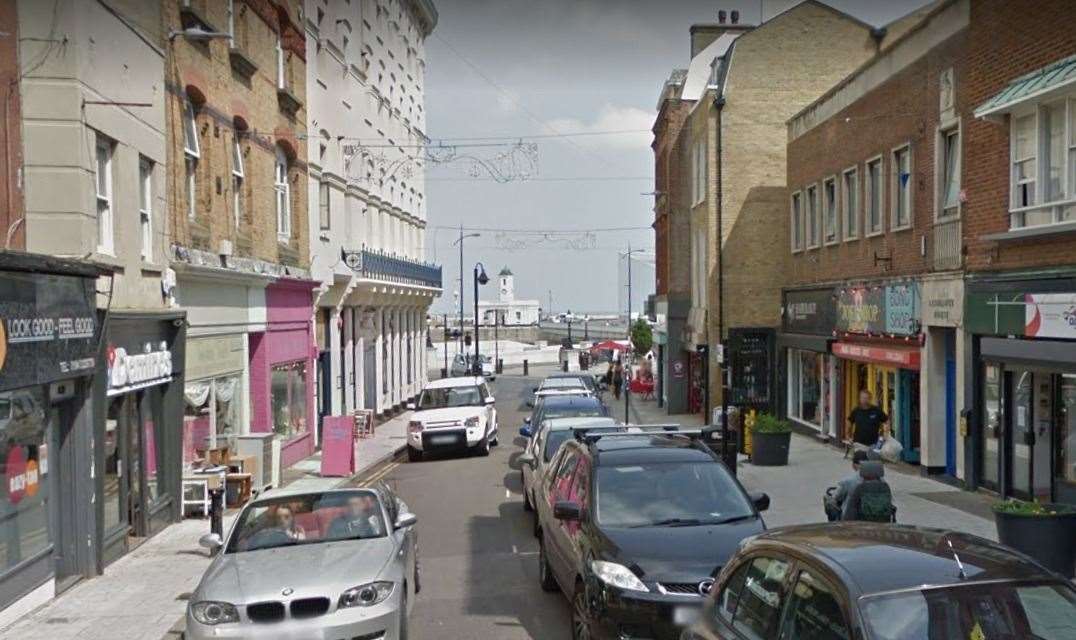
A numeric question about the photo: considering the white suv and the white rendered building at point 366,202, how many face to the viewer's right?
1

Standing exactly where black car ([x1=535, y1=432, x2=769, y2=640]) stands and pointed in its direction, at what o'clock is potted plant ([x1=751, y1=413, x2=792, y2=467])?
The potted plant is roughly at 8 o'clock from the black car.

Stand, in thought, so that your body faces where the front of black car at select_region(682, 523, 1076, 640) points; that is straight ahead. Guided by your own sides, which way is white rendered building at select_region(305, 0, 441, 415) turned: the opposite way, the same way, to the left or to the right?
to the left

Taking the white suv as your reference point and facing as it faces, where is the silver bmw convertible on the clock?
The silver bmw convertible is roughly at 12 o'clock from the white suv.

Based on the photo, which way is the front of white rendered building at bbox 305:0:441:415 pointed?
to the viewer's right

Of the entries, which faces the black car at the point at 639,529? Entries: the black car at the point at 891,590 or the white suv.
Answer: the white suv

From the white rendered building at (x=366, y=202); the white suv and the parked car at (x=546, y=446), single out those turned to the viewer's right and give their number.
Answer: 1

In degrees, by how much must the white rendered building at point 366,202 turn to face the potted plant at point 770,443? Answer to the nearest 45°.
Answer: approximately 45° to its right

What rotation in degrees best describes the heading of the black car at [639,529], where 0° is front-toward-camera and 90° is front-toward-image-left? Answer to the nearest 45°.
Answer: approximately 315°

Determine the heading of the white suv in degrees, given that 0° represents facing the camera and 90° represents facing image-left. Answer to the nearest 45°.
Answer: approximately 0°

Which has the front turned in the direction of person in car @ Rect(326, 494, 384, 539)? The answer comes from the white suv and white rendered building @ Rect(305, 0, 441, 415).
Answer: the white suv

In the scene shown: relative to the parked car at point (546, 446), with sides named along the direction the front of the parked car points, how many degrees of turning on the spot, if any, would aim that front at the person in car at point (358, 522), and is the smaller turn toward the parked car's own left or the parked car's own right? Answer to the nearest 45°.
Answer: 0° — it already faces them

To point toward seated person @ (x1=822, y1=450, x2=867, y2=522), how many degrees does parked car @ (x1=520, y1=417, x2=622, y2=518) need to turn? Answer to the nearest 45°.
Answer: approximately 45° to its left

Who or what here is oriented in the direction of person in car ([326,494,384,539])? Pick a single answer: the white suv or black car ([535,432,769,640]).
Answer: the white suv

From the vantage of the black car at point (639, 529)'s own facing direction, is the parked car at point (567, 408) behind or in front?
behind

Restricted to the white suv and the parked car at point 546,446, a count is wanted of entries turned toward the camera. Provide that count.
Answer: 2

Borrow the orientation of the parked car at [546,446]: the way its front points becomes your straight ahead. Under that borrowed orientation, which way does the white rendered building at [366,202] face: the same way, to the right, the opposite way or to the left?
to the left
